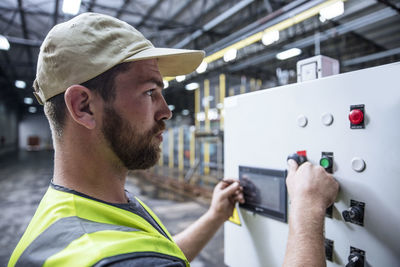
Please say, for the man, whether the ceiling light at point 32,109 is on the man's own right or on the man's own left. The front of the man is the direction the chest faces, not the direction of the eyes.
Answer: on the man's own left

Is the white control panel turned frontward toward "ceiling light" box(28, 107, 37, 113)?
no

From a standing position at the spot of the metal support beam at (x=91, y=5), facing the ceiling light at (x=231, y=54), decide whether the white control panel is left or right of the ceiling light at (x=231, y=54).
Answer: right

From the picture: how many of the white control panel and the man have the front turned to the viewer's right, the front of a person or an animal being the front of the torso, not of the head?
1

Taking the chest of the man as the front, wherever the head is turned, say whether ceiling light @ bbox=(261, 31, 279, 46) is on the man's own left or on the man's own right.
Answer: on the man's own left

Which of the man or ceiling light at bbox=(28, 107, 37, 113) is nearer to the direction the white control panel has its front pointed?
the man

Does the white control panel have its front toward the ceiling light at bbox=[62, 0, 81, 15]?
no

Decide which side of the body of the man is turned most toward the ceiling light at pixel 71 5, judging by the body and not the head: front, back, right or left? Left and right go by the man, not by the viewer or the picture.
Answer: left

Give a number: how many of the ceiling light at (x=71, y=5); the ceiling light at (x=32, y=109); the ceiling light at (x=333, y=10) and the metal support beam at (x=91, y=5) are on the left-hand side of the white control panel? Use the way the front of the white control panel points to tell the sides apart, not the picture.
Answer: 0

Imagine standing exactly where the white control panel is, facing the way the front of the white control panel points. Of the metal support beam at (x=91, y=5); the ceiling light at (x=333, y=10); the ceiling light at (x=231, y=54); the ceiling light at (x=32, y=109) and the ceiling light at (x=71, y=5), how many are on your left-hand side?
0

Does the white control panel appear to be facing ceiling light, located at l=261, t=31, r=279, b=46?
no

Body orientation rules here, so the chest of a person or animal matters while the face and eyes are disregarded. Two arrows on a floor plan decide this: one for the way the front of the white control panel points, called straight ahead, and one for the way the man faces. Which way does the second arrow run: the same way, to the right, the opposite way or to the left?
the opposite way

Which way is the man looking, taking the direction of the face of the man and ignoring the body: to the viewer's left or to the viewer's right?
to the viewer's right

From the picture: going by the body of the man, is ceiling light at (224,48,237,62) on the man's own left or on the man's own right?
on the man's own left

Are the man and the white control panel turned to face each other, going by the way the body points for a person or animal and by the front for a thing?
yes

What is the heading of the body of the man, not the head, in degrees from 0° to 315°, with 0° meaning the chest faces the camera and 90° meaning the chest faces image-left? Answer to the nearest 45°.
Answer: approximately 270°

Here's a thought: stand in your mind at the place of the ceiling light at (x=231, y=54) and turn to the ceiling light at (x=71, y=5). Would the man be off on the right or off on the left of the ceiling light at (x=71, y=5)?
left

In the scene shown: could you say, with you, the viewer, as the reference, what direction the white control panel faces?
facing the viewer and to the left of the viewer
